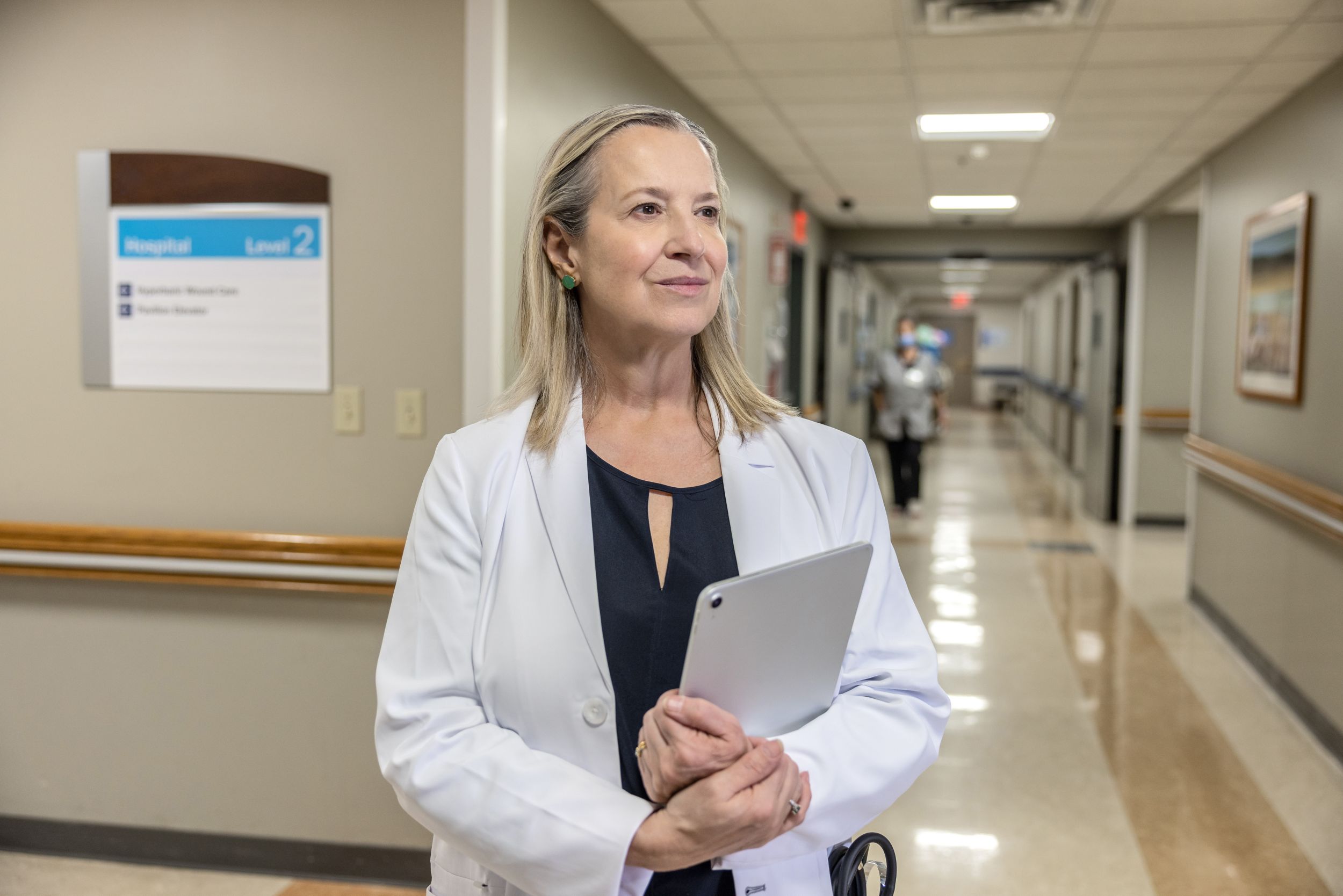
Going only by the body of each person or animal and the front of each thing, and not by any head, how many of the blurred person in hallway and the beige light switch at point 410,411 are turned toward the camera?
2

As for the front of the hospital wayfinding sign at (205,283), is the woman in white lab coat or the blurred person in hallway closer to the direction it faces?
the woman in white lab coat

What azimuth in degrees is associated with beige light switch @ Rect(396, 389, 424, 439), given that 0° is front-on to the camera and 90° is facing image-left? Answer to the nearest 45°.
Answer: approximately 0°

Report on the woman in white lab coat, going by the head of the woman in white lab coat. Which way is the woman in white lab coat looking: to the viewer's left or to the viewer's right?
to the viewer's right

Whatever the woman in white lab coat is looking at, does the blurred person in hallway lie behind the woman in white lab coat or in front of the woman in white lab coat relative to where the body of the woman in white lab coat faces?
behind

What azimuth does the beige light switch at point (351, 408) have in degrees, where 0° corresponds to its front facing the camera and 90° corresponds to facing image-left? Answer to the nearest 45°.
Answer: approximately 0°
